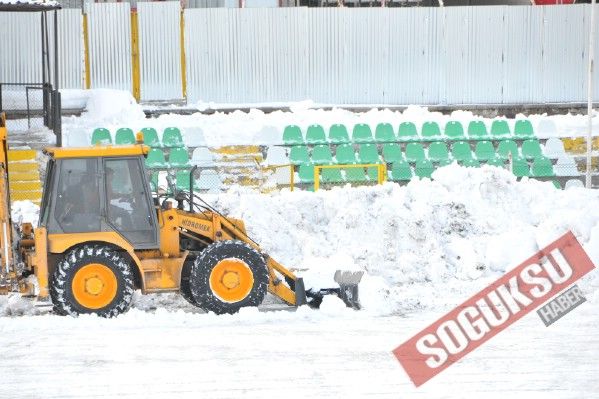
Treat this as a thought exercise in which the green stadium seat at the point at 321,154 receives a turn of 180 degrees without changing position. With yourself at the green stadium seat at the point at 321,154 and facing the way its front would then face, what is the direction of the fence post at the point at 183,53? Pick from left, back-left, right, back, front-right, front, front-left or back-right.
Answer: front-left

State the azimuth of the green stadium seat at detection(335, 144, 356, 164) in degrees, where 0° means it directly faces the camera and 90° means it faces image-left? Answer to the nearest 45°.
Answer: approximately 0°

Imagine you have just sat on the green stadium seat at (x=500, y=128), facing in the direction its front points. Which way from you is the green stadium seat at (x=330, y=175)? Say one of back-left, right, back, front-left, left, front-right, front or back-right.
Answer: front-right

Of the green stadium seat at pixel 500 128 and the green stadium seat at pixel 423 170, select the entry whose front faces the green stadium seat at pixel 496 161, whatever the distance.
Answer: the green stadium seat at pixel 500 128

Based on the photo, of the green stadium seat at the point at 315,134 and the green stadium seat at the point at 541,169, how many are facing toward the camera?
2

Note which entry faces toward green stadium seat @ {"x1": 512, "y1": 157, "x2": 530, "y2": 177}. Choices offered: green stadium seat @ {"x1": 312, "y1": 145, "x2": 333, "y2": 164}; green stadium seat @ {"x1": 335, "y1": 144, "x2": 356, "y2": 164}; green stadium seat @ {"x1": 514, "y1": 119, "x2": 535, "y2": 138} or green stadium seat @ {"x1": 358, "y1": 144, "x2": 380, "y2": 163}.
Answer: green stadium seat @ {"x1": 514, "y1": 119, "x2": 535, "y2": 138}

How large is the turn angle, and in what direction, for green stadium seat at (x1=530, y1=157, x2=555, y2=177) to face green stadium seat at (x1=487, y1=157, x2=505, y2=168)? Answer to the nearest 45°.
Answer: approximately 90° to its right

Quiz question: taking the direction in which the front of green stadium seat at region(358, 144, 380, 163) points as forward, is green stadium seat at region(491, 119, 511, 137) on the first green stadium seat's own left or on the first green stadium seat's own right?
on the first green stadium seat's own left

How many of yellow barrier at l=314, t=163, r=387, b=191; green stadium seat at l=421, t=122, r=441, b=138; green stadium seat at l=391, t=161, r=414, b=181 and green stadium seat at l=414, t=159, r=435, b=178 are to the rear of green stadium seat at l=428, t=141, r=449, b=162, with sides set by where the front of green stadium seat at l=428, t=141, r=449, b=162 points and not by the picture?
1

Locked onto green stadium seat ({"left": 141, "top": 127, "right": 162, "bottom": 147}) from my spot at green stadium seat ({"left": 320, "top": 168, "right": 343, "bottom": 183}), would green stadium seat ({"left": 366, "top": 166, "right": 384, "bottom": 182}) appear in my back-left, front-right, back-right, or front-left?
back-right

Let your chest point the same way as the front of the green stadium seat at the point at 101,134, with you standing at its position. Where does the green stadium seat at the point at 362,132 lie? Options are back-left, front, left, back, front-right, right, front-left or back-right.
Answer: left

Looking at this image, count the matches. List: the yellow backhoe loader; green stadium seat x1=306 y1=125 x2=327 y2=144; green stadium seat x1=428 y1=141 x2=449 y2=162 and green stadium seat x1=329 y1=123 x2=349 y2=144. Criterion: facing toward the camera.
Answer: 3

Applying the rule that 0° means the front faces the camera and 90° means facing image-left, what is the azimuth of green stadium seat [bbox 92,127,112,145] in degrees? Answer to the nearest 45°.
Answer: approximately 0°

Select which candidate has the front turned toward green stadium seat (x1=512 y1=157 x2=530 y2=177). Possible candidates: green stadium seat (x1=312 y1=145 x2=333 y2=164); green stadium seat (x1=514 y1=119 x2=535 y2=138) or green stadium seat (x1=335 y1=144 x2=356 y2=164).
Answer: green stadium seat (x1=514 y1=119 x2=535 y2=138)

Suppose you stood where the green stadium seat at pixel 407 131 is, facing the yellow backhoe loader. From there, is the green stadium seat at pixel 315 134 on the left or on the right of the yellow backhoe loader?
right
